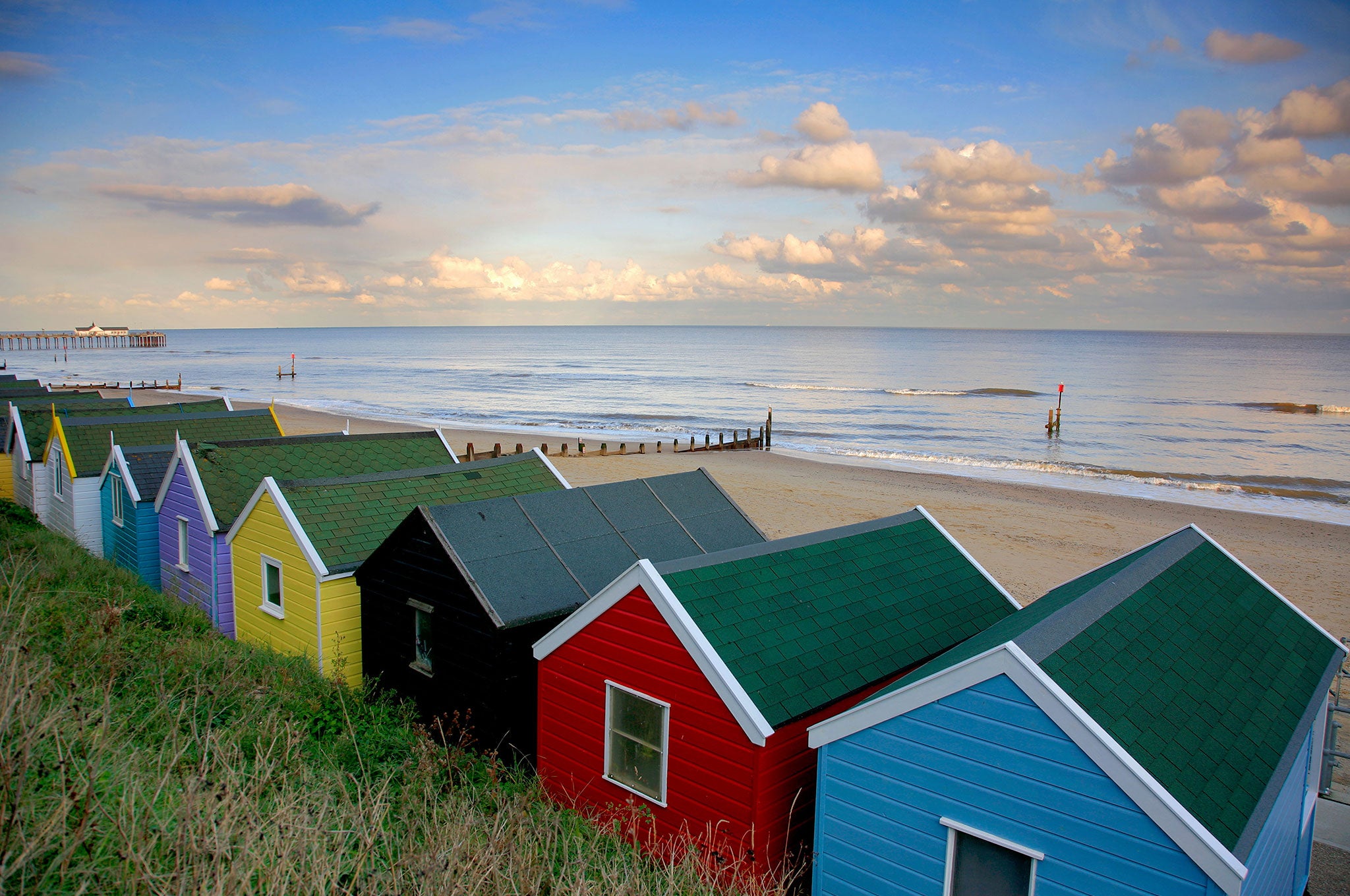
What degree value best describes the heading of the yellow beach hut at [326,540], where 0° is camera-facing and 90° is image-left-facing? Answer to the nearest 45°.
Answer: approximately 225°

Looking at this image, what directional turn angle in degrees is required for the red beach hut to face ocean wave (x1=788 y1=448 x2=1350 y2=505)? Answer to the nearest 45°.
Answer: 0° — it already faces it

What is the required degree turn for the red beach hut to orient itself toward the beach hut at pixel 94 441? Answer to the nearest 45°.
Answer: approximately 90° to its left

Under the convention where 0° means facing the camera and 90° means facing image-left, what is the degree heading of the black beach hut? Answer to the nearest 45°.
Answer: approximately 225°

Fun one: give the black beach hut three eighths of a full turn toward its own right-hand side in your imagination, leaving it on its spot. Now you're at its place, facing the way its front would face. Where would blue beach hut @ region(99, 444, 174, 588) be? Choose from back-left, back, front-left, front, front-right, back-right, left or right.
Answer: back-right

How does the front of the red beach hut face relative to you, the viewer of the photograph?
facing away from the viewer and to the right of the viewer

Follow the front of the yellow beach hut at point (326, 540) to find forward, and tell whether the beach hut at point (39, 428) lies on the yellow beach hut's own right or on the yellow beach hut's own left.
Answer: on the yellow beach hut's own left

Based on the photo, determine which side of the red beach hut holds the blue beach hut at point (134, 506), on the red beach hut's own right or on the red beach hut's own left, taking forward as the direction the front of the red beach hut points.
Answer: on the red beach hut's own left

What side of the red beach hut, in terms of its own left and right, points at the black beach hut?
left

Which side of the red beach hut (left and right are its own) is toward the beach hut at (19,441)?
left

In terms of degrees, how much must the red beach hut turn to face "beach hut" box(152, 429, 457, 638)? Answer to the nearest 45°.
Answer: approximately 90° to its left

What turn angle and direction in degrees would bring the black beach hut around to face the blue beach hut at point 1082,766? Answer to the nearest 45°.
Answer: approximately 90° to its right
